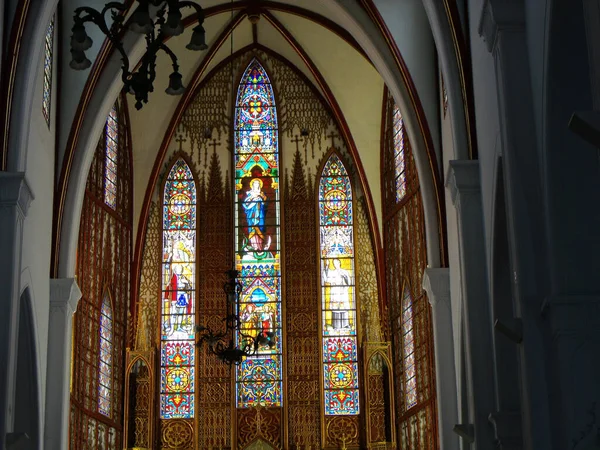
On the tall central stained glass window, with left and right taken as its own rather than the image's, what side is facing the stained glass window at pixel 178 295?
right

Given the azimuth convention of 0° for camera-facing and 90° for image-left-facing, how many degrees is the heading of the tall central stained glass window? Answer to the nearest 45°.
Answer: approximately 0°

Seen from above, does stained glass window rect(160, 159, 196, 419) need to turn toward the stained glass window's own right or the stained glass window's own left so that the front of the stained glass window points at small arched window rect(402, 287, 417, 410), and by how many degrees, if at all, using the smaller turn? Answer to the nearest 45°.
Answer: approximately 45° to the stained glass window's own left

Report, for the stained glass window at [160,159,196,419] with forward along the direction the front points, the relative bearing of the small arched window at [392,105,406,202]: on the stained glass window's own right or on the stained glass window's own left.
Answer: on the stained glass window's own left

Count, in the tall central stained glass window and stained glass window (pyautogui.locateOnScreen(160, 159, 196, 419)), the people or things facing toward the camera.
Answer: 2

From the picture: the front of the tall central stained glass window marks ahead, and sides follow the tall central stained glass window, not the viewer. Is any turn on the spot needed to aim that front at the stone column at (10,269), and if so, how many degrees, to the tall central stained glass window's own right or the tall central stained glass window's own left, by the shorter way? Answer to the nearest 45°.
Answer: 0° — it already faces it

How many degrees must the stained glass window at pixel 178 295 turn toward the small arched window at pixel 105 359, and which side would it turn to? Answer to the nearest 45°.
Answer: approximately 45° to its right
